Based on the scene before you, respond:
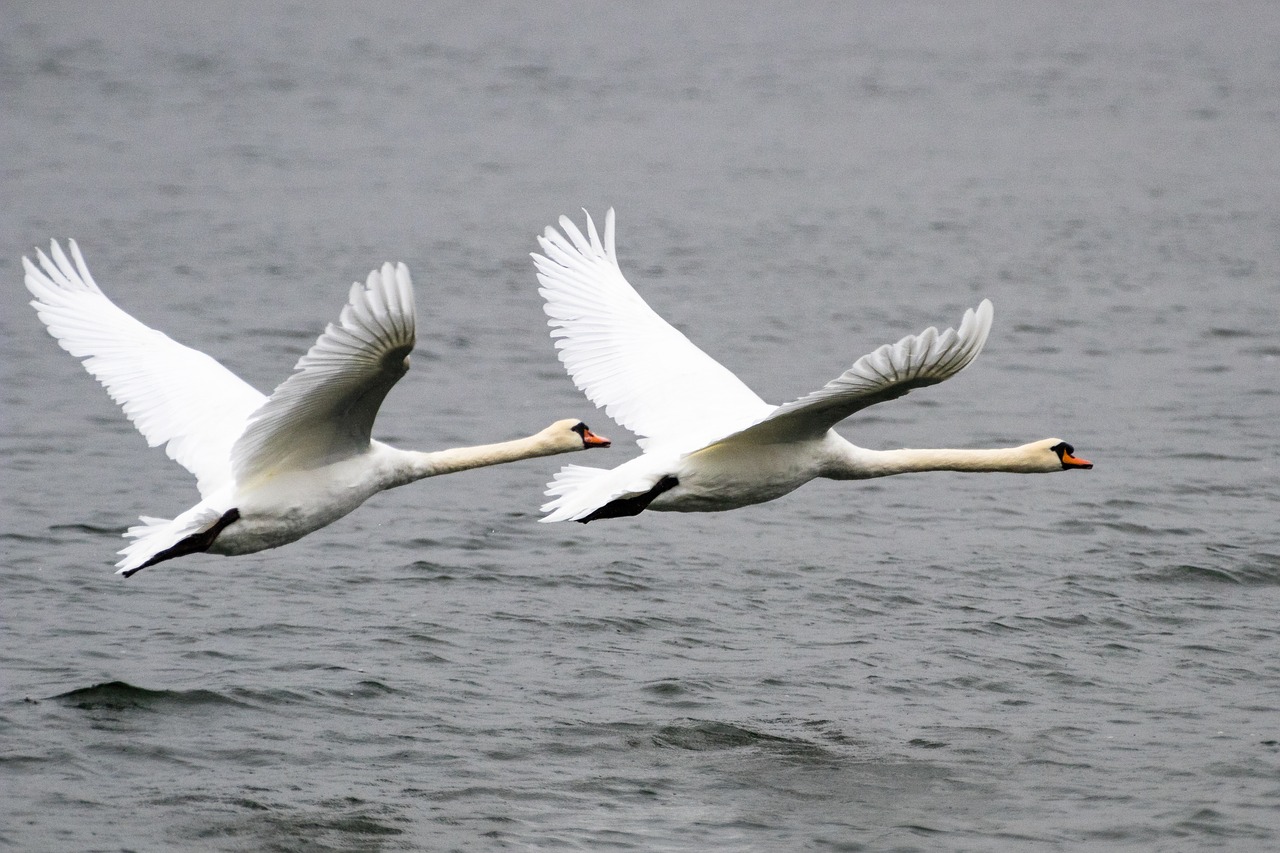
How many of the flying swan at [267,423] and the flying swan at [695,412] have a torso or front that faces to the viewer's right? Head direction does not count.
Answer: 2

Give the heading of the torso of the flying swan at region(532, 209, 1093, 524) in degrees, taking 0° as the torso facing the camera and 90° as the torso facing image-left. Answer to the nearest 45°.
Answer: approximately 270°

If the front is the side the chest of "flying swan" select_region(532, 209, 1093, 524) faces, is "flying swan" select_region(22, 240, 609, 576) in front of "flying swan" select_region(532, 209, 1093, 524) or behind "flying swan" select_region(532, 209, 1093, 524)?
behind

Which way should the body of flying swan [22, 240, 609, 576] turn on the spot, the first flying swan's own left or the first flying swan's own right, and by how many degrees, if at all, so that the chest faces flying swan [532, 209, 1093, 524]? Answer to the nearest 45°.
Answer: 0° — it already faces it

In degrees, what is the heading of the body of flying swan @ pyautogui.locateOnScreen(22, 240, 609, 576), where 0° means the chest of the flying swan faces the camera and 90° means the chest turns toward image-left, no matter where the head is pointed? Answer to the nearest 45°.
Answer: approximately 270°
